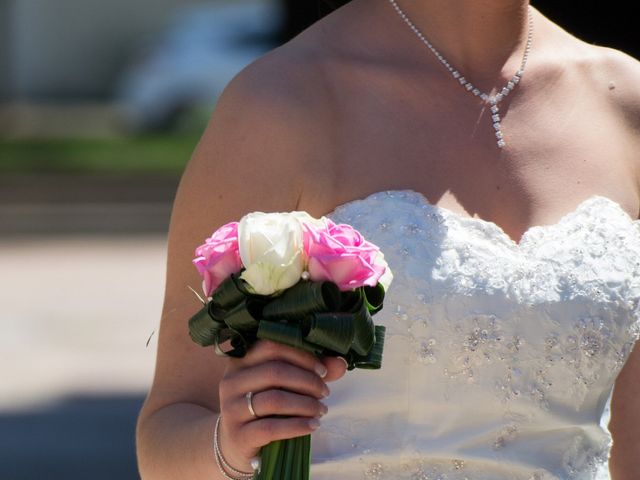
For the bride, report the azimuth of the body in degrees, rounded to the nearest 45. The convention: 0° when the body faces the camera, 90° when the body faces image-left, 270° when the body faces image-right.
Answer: approximately 315°
